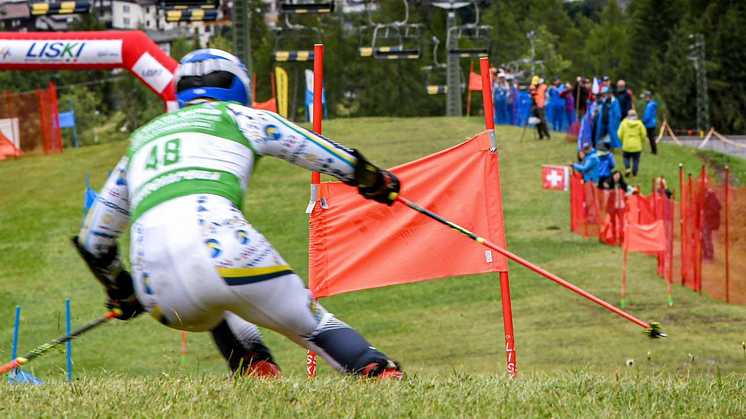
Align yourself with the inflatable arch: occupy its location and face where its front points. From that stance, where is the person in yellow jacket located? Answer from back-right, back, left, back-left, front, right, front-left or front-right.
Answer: left

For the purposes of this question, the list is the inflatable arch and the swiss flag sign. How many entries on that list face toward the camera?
2

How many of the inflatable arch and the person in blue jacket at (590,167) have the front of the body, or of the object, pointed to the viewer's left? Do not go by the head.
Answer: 1

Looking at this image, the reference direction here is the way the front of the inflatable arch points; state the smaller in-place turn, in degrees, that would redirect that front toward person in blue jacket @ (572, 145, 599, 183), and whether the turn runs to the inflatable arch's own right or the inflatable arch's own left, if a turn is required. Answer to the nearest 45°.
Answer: approximately 90° to the inflatable arch's own left

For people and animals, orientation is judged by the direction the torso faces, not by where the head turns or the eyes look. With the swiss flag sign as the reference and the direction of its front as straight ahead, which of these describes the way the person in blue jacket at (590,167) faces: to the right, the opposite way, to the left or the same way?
to the right

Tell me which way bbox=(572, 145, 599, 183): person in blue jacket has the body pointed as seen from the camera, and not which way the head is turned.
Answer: to the viewer's left

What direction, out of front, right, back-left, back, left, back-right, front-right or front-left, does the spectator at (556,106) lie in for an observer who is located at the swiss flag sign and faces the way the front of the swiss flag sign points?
back

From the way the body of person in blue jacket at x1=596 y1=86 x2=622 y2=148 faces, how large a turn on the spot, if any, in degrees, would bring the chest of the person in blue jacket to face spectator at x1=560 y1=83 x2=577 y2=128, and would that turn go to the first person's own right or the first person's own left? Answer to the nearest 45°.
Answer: approximately 135° to the first person's own right
